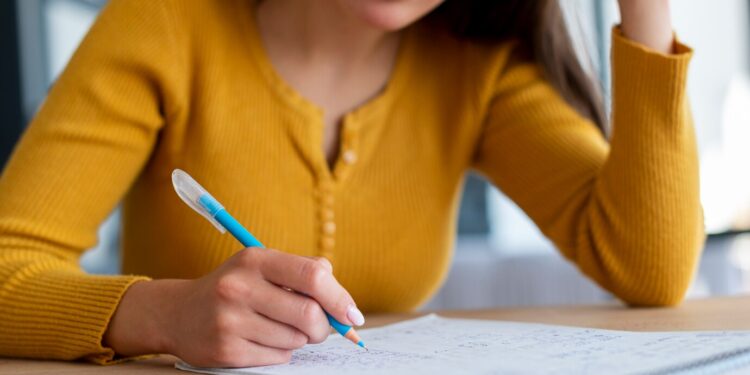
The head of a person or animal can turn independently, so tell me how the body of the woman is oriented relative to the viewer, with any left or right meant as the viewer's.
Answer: facing the viewer

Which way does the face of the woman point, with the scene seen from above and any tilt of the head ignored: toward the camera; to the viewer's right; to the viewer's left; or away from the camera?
toward the camera
